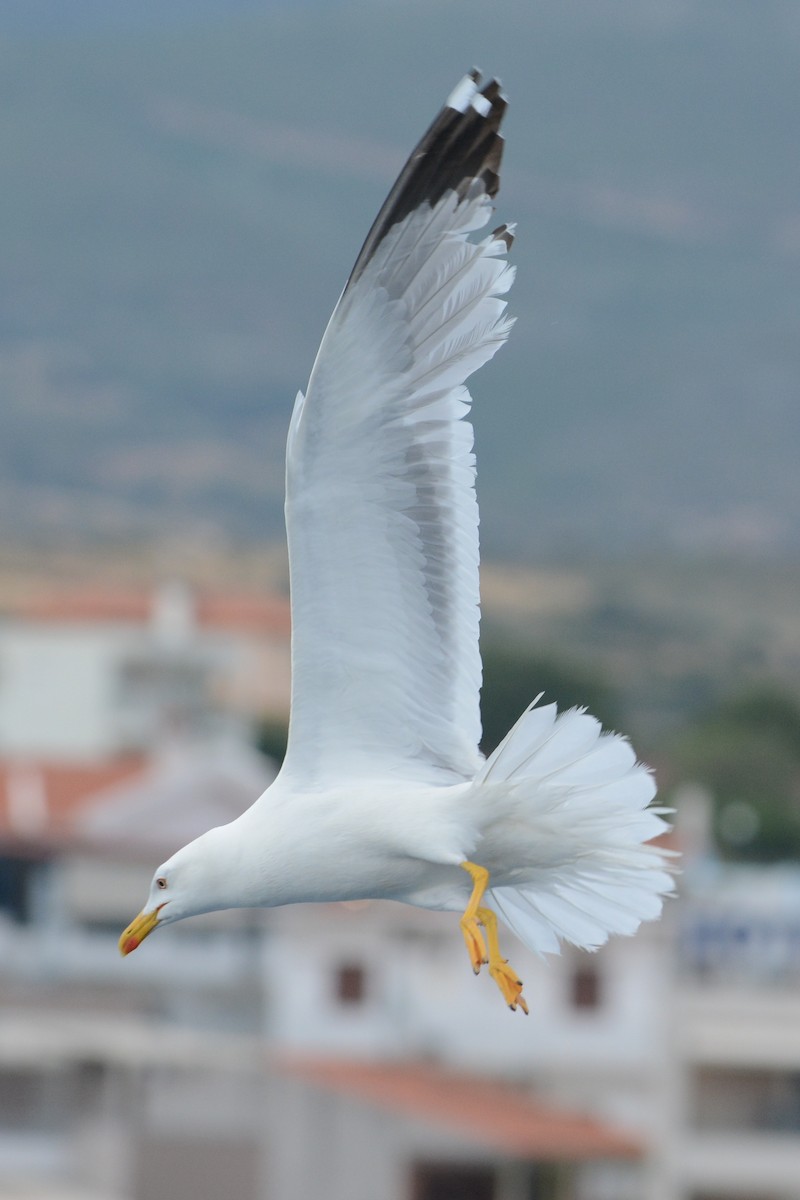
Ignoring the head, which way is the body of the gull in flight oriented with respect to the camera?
to the viewer's left
